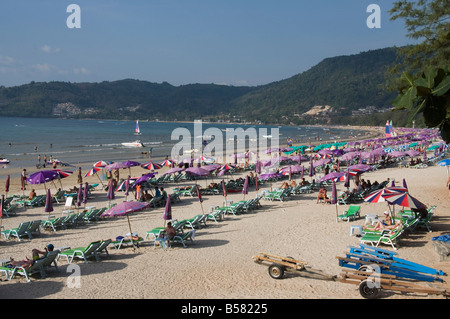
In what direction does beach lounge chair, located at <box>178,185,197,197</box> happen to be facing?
to the viewer's left

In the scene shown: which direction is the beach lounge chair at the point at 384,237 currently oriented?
to the viewer's left

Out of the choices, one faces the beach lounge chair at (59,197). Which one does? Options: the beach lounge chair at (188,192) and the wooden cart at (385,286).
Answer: the beach lounge chair at (188,192)

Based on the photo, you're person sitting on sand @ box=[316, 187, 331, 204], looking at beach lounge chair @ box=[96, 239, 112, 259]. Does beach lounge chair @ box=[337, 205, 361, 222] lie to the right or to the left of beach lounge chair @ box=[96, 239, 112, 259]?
left

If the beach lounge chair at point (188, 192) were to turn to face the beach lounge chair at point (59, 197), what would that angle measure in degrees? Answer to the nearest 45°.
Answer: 0° — it already faces it
